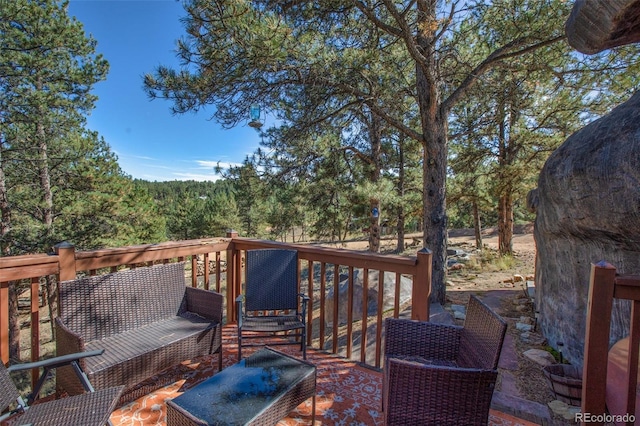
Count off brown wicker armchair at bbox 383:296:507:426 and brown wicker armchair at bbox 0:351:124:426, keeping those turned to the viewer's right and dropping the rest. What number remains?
1

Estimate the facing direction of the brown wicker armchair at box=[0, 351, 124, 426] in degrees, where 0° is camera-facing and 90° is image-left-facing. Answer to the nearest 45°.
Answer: approximately 270°

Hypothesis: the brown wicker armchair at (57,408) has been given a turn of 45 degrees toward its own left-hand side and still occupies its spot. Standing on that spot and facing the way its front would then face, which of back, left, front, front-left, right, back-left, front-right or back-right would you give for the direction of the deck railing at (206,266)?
front

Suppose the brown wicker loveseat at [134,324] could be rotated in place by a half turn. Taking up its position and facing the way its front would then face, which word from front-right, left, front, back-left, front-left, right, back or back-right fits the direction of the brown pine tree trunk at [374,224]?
right

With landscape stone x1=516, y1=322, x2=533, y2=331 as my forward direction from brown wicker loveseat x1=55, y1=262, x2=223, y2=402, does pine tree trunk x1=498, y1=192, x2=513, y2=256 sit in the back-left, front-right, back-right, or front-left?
front-left

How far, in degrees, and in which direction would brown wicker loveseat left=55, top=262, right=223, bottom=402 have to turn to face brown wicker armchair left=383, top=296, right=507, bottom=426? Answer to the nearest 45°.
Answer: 0° — it already faces it

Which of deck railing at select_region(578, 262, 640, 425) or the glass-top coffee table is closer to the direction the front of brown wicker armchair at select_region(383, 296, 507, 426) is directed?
the glass-top coffee table

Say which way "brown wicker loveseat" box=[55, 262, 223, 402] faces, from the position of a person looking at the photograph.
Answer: facing the viewer and to the right of the viewer

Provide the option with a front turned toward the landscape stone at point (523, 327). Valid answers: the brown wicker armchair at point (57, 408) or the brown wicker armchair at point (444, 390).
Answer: the brown wicker armchair at point (57, 408)

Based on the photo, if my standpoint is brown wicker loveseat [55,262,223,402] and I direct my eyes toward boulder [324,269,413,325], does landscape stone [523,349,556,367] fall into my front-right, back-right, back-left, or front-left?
front-right

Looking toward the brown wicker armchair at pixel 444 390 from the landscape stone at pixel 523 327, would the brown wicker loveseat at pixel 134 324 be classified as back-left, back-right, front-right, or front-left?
front-right

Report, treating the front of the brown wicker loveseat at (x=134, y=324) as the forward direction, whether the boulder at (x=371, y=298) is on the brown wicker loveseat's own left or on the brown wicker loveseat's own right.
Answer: on the brown wicker loveseat's own left

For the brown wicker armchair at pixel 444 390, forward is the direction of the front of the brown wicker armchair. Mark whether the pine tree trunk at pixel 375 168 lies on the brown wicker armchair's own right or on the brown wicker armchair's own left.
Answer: on the brown wicker armchair's own right

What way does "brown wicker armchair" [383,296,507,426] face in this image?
to the viewer's left
